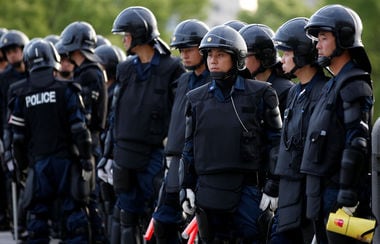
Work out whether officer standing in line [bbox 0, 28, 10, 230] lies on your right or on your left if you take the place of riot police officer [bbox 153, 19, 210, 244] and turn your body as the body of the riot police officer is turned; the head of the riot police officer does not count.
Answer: on your right

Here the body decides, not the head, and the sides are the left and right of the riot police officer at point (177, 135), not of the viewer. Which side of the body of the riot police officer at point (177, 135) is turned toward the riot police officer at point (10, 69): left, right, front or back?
right

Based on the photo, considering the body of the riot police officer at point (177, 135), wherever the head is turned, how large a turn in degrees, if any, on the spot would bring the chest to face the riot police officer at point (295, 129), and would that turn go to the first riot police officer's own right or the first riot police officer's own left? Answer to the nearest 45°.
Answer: approximately 90° to the first riot police officer's own left

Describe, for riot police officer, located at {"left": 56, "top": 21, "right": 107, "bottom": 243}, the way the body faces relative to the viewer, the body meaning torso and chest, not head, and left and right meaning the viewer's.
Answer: facing to the left of the viewer

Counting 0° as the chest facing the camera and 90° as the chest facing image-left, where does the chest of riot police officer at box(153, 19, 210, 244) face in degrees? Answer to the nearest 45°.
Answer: approximately 45°

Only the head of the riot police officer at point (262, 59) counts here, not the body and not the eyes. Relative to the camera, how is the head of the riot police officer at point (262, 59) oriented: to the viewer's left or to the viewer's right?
to the viewer's left
